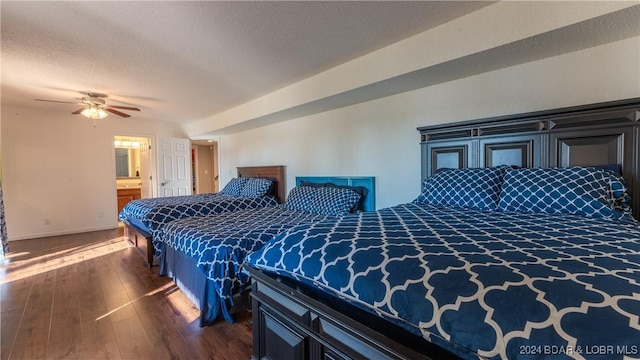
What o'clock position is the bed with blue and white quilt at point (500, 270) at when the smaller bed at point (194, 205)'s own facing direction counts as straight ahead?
The bed with blue and white quilt is roughly at 10 o'clock from the smaller bed.

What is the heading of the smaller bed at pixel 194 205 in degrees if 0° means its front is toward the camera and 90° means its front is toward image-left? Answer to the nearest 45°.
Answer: approximately 45°

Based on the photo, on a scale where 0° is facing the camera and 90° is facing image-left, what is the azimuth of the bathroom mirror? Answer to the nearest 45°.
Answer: approximately 0°

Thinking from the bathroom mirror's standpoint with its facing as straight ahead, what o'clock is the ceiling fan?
The ceiling fan is roughly at 12 o'clock from the bathroom mirror.

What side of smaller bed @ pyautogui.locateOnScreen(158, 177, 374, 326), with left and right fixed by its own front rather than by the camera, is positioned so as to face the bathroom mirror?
right
